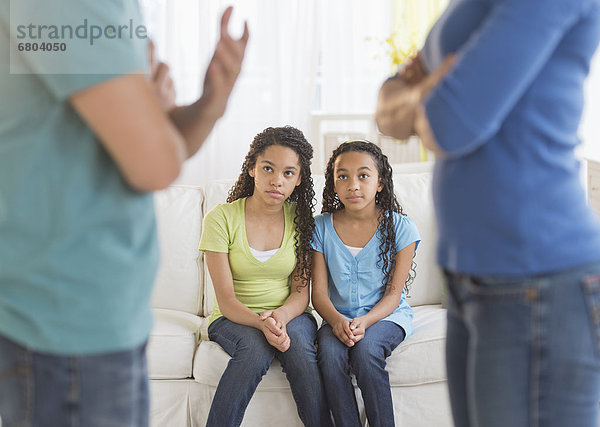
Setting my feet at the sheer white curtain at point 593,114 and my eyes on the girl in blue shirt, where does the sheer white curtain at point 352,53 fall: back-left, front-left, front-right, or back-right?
front-right

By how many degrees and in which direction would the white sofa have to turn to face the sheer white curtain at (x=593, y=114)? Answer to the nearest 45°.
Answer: approximately 135° to its left

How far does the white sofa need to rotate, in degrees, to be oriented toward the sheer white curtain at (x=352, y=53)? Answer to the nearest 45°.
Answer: approximately 180°

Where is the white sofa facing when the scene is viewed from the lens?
facing the viewer
